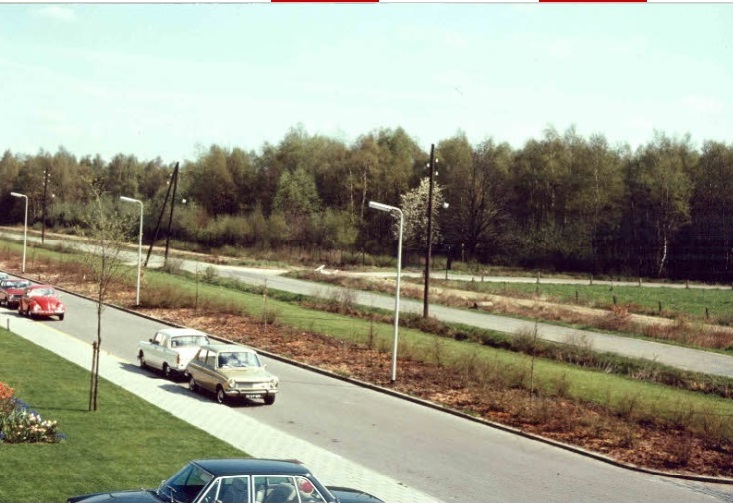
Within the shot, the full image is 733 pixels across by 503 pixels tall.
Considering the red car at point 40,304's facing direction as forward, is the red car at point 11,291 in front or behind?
behind

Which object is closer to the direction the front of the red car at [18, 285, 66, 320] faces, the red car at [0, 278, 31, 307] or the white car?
the white car

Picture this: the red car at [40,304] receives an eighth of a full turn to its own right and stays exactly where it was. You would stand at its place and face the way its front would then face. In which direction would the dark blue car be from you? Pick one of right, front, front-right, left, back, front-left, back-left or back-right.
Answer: front

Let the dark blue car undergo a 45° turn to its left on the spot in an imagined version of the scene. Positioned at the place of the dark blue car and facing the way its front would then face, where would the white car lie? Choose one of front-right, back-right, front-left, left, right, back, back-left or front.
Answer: back

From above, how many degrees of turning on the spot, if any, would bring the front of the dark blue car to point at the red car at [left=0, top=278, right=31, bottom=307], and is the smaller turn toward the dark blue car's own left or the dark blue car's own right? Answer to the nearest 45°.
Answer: approximately 135° to the dark blue car's own right

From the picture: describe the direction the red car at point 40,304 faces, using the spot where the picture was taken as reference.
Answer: facing the viewer and to the right of the viewer

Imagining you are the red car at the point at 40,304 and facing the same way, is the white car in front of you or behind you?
in front
